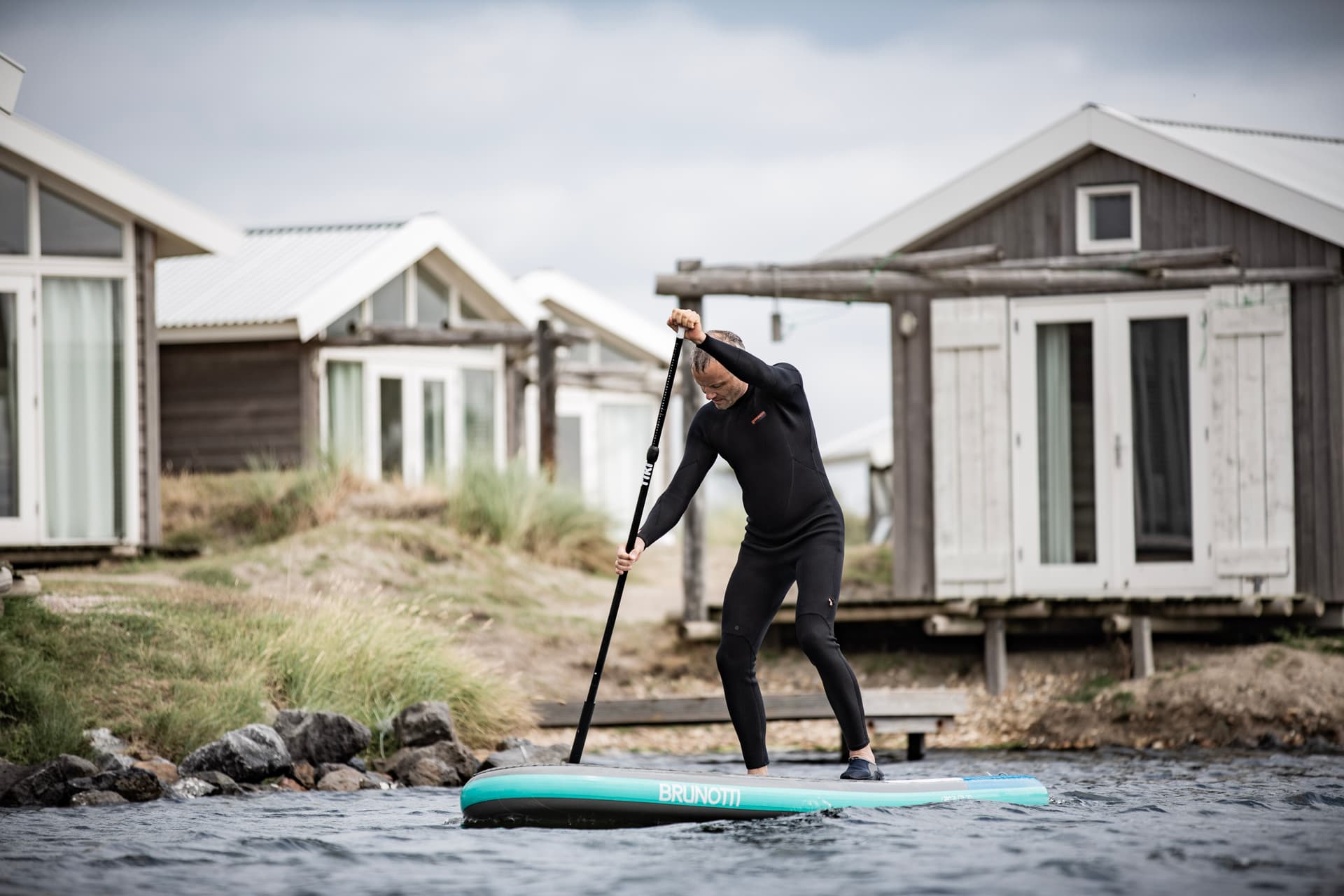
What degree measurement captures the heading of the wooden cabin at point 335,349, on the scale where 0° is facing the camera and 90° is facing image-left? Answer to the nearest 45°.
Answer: approximately 315°

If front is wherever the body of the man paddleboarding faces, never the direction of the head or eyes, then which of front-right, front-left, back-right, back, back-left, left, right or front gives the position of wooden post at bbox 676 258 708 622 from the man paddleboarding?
back-right

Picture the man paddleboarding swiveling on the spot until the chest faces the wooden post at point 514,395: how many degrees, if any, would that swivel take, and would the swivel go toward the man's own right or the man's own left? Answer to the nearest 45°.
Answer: approximately 135° to the man's own right

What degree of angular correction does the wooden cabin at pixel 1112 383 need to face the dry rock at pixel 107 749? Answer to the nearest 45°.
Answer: approximately 45° to its right

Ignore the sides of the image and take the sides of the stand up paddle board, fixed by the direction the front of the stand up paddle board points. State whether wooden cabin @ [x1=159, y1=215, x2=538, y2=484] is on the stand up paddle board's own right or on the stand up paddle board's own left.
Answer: on the stand up paddle board's own right

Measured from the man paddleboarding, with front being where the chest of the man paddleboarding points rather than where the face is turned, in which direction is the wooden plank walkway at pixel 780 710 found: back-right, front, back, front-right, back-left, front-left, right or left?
back-right

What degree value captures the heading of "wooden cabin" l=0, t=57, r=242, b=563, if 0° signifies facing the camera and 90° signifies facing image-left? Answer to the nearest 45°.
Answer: approximately 0°

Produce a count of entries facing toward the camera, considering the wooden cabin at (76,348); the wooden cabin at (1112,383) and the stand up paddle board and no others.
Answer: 2

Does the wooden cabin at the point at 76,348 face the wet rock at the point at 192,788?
yes
